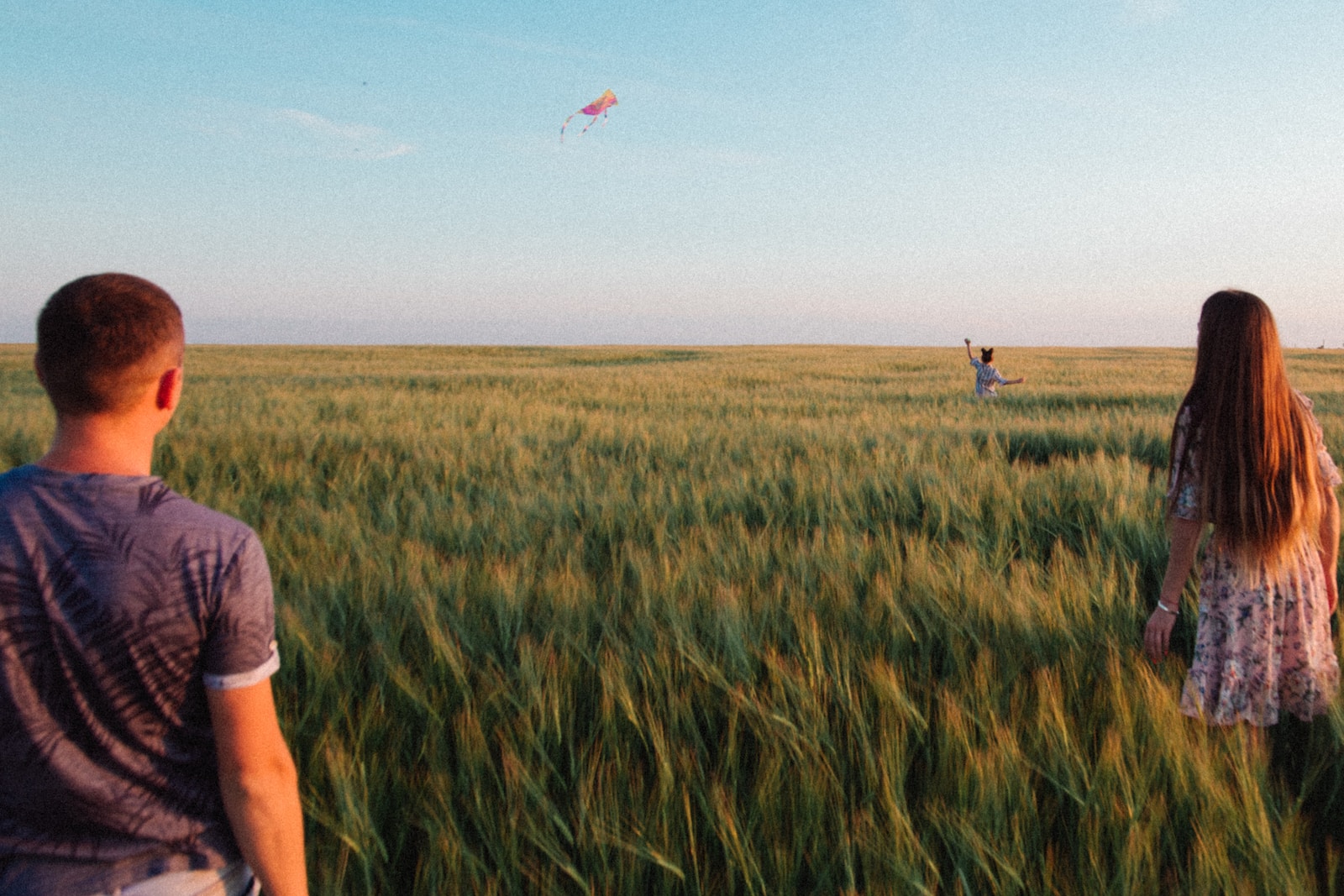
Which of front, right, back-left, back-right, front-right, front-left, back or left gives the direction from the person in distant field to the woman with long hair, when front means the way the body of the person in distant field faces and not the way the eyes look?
back

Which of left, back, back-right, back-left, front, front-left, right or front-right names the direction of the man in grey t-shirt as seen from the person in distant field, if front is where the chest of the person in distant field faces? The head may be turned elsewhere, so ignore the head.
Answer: back

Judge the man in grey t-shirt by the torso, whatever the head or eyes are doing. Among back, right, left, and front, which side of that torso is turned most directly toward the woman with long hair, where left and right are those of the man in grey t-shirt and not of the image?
right

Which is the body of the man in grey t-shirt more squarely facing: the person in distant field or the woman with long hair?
the person in distant field

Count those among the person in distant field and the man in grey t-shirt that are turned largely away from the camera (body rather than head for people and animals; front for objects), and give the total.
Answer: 2

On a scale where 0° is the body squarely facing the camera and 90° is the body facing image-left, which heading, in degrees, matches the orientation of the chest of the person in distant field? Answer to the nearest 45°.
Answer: approximately 180°

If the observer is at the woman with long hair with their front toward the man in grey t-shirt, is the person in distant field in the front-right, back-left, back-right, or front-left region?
back-right

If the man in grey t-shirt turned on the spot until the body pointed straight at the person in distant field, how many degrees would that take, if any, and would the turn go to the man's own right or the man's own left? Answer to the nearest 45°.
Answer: approximately 45° to the man's own right

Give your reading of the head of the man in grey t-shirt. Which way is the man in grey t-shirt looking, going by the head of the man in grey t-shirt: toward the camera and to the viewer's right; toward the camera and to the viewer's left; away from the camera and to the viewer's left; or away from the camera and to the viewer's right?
away from the camera and to the viewer's right

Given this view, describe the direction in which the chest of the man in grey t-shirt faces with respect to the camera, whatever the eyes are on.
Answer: away from the camera

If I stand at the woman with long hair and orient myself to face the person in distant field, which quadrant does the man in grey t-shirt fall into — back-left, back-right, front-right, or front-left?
back-left
